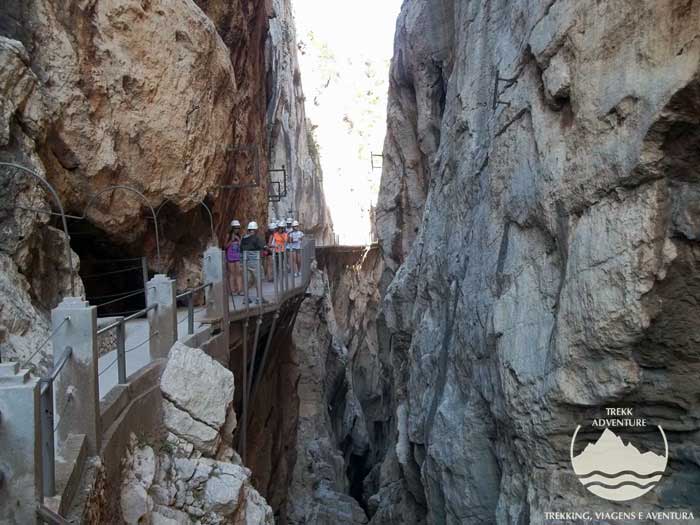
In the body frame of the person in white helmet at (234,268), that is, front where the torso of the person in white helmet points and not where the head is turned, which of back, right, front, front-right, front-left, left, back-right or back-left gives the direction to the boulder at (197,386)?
front

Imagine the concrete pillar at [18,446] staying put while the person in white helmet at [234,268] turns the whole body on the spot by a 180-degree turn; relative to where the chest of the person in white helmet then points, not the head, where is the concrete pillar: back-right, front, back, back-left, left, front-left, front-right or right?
back

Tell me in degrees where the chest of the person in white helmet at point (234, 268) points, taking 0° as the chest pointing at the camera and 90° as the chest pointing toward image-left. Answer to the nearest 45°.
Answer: approximately 0°

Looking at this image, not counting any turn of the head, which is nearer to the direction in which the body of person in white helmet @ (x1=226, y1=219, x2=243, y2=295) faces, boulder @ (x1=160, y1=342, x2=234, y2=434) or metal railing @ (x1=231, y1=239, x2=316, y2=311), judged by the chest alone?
the boulder
